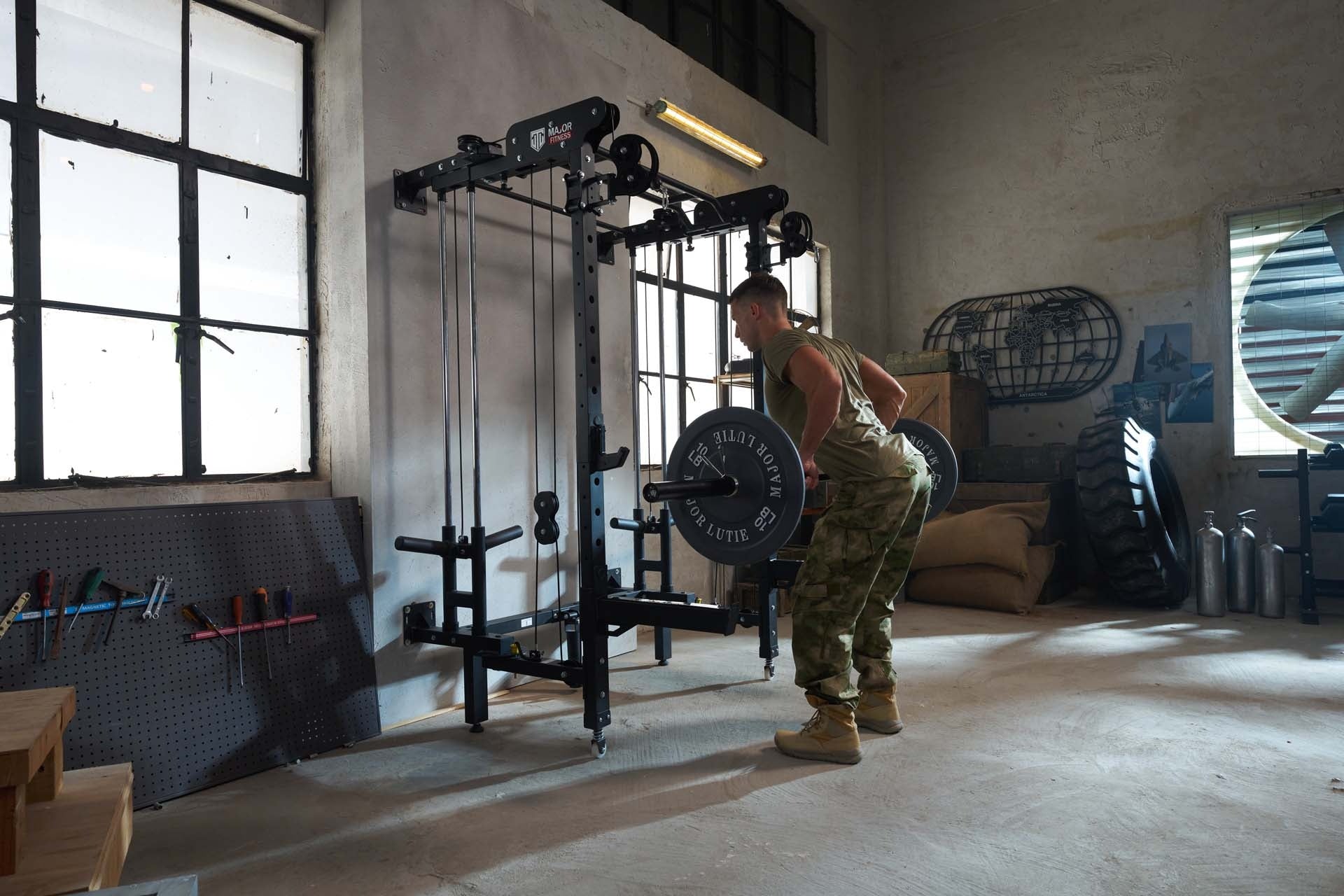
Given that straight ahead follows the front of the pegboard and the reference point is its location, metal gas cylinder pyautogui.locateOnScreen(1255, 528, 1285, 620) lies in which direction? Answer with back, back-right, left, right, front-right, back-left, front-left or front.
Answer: front-left

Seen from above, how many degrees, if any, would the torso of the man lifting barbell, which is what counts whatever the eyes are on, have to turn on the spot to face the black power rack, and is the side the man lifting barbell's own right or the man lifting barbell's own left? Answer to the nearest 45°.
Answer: approximately 45° to the man lifting barbell's own left

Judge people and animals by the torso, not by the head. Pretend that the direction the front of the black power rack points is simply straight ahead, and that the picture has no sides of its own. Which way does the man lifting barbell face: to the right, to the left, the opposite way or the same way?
the opposite way

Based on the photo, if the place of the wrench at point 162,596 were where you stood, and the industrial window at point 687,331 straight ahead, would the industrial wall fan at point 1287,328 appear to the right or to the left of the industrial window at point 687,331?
right

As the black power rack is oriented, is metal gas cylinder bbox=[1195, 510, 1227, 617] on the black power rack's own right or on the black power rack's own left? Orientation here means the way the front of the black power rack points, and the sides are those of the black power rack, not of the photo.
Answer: on the black power rack's own left

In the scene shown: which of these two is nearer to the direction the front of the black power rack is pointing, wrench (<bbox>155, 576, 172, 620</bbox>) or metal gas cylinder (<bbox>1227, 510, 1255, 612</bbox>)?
the metal gas cylinder

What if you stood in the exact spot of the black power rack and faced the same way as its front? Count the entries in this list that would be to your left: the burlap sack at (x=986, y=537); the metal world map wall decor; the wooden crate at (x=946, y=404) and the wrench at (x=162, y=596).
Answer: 3

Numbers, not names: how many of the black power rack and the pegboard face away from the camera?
0

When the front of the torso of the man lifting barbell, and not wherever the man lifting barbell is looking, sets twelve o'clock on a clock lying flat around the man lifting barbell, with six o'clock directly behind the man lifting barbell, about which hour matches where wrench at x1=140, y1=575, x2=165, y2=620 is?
The wrench is roughly at 10 o'clock from the man lifting barbell.

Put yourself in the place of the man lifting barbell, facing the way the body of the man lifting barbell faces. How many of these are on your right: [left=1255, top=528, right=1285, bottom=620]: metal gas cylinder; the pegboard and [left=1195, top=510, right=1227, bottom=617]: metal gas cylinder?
2

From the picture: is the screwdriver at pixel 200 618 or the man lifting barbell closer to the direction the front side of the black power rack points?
the man lifting barbell

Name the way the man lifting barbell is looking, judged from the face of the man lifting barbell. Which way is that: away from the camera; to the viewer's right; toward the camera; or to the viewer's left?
to the viewer's left

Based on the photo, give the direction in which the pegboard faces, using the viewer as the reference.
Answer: facing the viewer and to the right of the viewer

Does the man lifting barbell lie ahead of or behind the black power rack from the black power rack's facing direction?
ahead
